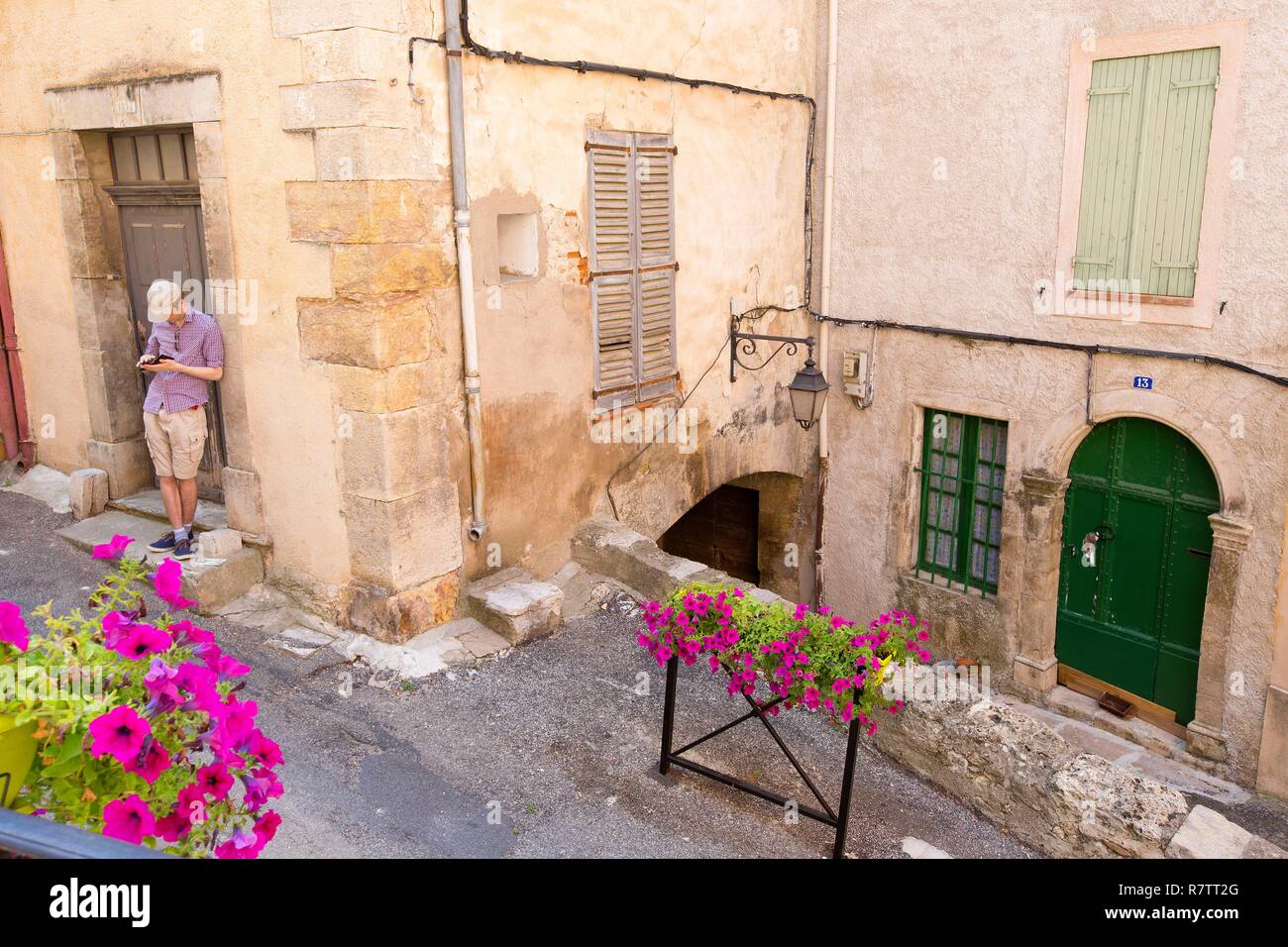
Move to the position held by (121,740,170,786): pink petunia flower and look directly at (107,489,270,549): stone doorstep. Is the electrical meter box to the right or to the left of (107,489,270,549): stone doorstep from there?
right

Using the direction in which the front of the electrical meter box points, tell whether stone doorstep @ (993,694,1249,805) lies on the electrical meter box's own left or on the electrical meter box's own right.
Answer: on the electrical meter box's own left

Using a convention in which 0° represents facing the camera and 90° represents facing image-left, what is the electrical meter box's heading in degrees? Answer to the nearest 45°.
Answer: approximately 45°

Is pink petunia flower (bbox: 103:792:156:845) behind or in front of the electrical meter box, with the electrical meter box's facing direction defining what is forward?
in front

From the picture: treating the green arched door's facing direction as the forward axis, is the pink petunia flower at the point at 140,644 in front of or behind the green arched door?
in front

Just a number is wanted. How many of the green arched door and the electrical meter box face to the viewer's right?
0

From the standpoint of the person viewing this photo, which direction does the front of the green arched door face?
facing the viewer and to the left of the viewer
